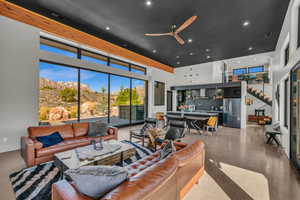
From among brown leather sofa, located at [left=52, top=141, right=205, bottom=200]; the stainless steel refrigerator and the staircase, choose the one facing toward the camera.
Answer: the stainless steel refrigerator

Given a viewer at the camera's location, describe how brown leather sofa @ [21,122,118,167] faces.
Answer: facing the viewer and to the right of the viewer

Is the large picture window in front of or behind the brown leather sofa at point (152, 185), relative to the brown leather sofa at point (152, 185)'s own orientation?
in front

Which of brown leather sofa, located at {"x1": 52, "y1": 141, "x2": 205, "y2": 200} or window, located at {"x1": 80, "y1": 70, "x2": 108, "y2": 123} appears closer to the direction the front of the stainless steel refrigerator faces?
the brown leather sofa

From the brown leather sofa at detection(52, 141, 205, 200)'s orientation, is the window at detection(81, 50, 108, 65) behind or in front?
in front

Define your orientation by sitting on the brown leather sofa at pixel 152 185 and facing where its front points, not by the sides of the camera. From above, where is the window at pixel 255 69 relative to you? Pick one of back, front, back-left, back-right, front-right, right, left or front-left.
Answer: right

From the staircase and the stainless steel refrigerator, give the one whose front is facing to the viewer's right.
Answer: the staircase

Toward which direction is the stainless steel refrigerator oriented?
toward the camera

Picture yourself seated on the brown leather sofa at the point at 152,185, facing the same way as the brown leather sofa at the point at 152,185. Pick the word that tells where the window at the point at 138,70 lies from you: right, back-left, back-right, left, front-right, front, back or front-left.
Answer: front-right

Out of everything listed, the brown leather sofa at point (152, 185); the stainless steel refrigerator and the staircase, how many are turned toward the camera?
1

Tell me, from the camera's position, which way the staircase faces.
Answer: facing to the right of the viewer

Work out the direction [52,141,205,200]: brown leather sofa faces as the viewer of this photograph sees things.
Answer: facing away from the viewer and to the left of the viewer

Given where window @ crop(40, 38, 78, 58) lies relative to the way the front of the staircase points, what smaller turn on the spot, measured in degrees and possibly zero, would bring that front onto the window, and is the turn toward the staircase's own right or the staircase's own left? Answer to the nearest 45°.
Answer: approximately 135° to the staircase's own right

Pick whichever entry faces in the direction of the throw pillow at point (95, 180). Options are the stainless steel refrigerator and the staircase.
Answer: the stainless steel refrigerator

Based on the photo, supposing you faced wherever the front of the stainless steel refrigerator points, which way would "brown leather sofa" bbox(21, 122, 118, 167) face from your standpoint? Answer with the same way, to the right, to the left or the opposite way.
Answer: to the left
